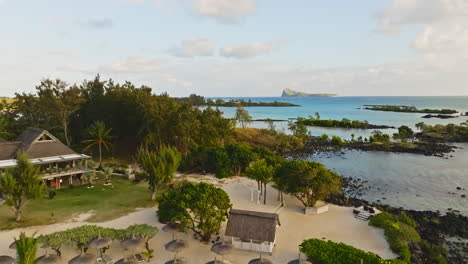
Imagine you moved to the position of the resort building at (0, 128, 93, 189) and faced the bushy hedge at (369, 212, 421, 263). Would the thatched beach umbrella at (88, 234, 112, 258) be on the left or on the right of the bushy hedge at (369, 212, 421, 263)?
right

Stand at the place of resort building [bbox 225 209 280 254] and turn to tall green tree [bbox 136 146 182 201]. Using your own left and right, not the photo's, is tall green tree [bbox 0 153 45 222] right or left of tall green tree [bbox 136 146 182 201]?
left

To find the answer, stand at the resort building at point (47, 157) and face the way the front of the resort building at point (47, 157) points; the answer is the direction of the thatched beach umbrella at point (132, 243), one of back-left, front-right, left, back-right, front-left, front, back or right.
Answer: front-right

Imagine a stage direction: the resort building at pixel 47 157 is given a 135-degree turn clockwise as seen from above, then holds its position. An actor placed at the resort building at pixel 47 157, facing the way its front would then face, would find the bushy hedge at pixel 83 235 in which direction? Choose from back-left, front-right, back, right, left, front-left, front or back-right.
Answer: left

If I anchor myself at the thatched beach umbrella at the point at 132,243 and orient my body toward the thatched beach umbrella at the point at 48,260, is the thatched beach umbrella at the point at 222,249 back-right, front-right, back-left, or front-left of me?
back-left

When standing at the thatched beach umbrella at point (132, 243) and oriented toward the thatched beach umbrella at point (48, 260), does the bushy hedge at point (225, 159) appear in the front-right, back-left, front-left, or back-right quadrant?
back-right

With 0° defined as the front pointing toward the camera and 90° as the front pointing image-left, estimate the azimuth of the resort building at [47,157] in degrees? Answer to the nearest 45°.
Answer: approximately 315°

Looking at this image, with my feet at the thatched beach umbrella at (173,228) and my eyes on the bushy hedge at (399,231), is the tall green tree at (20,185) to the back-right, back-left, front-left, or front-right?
back-left

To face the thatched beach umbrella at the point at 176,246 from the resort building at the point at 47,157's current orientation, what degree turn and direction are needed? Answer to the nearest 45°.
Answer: approximately 45° to its right

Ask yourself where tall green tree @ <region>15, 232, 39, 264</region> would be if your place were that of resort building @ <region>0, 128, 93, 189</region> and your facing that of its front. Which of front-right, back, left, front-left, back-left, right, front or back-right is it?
front-right

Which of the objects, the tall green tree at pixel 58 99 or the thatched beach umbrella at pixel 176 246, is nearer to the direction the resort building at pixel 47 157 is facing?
the thatched beach umbrella

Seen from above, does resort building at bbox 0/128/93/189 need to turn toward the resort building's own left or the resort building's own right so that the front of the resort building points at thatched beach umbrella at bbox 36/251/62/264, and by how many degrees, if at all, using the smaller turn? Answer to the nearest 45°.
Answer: approximately 45° to the resort building's own right

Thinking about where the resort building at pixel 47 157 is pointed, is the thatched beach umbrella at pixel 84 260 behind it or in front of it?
in front

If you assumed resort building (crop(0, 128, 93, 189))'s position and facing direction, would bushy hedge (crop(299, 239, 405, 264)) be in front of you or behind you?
in front
